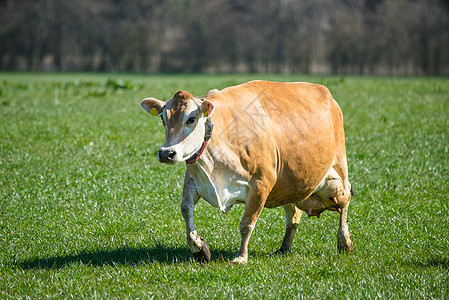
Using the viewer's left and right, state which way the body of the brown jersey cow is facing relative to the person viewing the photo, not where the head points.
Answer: facing the viewer and to the left of the viewer
